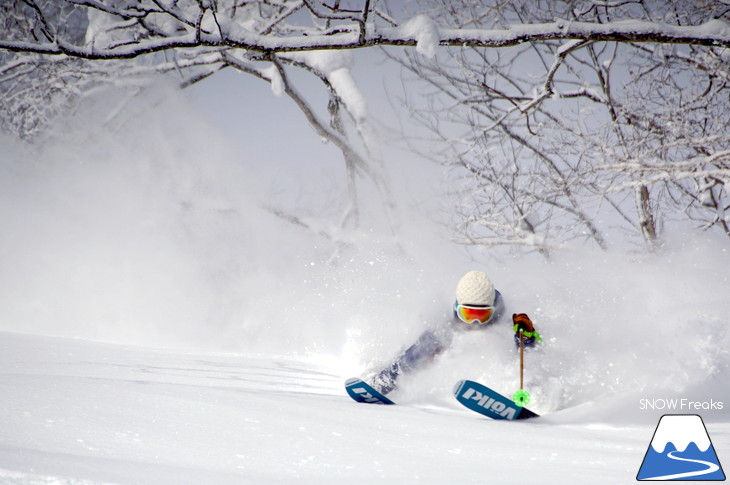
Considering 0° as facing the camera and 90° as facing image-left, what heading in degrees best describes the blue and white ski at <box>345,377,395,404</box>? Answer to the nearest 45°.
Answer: approximately 45°

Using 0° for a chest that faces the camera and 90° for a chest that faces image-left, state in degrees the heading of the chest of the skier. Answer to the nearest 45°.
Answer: approximately 0°
